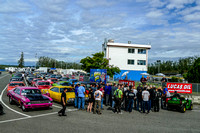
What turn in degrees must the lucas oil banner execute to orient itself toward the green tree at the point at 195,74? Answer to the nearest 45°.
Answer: approximately 180°

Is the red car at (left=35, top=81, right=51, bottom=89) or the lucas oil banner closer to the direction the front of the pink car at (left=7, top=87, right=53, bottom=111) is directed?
the lucas oil banner

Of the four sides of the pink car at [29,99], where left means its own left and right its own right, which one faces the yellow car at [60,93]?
left

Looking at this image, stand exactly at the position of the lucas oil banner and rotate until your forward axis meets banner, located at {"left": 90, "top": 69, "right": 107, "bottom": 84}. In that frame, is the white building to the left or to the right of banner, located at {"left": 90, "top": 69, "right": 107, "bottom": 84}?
right

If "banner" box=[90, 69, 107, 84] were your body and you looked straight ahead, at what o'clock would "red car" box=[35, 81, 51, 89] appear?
The red car is roughly at 2 o'clock from the banner.

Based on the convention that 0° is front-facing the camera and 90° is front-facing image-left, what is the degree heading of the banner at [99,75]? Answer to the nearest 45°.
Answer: approximately 0°

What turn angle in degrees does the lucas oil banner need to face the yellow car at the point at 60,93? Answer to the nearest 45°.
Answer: approximately 45° to its right

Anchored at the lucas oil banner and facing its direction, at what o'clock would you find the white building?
The white building is roughly at 5 o'clock from the lucas oil banner.

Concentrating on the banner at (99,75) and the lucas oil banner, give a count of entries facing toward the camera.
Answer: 2
